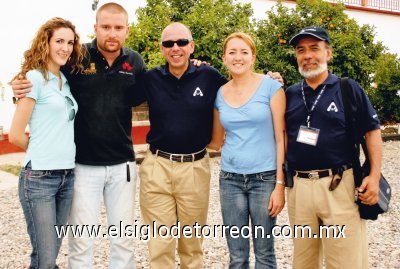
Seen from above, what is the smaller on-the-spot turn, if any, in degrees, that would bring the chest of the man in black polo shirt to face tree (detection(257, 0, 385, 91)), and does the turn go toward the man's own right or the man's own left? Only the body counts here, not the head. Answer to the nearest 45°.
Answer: approximately 135° to the man's own left

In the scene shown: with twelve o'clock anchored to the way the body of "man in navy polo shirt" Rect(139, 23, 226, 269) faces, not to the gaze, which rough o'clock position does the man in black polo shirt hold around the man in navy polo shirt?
The man in black polo shirt is roughly at 3 o'clock from the man in navy polo shirt.

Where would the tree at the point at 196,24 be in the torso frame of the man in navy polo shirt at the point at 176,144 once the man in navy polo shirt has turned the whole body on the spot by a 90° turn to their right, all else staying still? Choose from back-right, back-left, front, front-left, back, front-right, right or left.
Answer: right

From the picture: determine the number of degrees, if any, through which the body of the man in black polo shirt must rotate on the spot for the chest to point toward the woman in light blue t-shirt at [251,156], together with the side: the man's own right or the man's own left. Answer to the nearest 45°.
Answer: approximately 45° to the man's own left

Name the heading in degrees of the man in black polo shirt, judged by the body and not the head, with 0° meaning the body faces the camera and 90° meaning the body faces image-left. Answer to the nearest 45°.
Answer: approximately 0°

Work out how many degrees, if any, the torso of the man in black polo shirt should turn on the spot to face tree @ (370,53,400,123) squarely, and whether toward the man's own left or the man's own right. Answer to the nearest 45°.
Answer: approximately 135° to the man's own left

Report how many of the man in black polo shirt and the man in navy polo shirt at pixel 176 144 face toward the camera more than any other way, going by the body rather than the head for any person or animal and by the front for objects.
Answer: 2

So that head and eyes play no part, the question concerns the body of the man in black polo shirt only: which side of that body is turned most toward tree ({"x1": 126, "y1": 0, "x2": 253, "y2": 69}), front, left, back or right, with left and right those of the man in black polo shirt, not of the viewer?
back

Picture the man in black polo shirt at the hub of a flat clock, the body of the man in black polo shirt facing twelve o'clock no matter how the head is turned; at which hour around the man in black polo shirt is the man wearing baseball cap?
The man wearing baseball cap is roughly at 10 o'clock from the man in black polo shirt.

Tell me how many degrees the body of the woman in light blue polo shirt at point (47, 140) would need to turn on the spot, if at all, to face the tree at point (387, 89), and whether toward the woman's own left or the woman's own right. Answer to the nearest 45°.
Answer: approximately 90° to the woman's own left

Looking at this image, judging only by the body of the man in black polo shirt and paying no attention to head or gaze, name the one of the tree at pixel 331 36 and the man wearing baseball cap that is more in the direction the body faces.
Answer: the man wearing baseball cap
